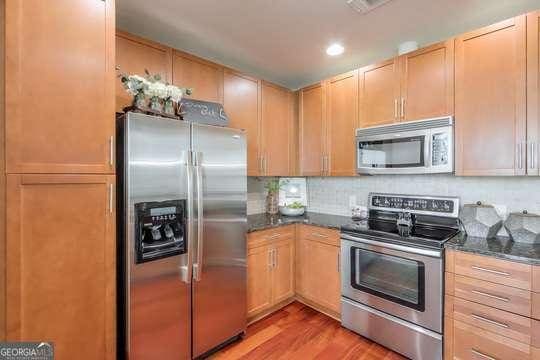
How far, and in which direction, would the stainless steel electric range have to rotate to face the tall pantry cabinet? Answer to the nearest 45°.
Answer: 0° — it already faces it

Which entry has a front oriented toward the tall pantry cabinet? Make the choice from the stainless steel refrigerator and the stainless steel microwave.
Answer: the stainless steel microwave

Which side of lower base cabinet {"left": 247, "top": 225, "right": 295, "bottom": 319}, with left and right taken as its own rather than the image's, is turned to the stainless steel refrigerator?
right

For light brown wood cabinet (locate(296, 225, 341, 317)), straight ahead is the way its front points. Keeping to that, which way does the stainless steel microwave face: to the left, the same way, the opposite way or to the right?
the same way

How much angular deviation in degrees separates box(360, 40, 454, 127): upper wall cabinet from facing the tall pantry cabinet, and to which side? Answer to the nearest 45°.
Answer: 0° — it already faces it

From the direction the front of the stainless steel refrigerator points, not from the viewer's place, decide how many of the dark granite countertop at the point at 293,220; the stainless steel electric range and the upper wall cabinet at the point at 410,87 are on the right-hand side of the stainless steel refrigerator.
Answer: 0

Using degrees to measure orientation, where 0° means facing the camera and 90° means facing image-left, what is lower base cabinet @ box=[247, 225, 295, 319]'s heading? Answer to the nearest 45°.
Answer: approximately 315°

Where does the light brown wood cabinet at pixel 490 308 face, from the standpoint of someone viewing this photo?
facing the viewer and to the left of the viewer

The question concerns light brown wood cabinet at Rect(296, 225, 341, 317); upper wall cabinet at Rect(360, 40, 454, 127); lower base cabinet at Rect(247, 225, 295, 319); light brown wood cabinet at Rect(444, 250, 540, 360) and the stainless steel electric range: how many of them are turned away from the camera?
0

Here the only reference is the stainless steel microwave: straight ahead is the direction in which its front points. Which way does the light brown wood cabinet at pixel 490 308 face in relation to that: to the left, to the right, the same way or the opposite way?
the same way

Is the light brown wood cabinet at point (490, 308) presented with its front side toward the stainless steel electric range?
no

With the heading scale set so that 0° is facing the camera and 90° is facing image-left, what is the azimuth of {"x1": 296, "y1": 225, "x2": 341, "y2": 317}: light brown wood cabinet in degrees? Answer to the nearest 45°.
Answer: approximately 45°

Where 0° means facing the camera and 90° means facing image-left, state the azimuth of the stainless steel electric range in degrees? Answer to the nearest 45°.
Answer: approximately 45°

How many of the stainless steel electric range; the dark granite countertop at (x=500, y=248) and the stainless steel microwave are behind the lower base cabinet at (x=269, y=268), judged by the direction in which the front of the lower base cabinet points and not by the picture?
0

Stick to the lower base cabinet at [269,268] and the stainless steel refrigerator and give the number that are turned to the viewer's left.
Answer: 0
